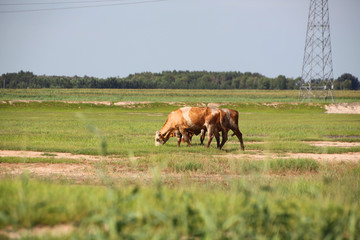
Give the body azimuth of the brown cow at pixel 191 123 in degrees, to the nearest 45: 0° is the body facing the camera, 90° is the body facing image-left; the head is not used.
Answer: approximately 90°
